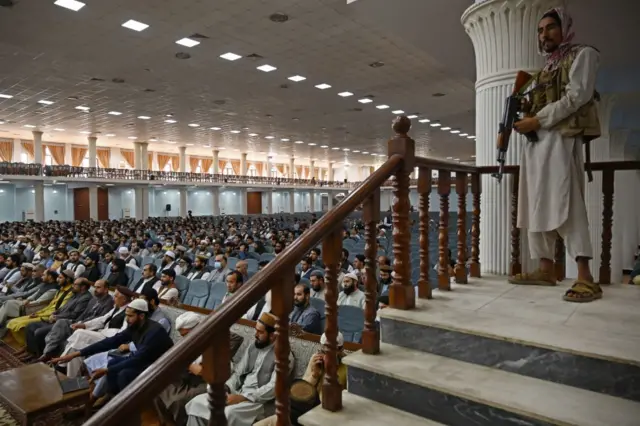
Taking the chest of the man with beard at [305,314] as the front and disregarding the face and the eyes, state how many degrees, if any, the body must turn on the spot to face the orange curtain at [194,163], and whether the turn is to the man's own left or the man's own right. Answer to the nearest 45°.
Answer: approximately 135° to the man's own right

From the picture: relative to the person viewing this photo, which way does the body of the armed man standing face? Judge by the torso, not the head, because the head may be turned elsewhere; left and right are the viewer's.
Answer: facing the viewer and to the left of the viewer

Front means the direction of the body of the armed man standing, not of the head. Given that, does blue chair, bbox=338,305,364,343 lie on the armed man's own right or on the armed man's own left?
on the armed man's own right

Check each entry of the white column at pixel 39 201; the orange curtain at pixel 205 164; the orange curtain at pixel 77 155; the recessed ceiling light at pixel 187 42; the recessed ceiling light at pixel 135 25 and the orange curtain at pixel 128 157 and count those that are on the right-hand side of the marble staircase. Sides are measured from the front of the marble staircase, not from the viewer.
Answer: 6

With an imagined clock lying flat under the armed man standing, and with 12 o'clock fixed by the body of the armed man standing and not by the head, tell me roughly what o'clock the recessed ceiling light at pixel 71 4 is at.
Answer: The recessed ceiling light is roughly at 2 o'clock from the armed man standing.

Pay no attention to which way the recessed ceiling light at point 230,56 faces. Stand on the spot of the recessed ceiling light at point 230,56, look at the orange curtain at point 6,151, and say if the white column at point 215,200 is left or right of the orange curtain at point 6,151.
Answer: right
